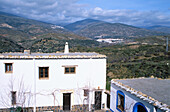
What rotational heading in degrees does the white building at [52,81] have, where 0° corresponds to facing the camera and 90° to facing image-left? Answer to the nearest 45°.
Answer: approximately 0°

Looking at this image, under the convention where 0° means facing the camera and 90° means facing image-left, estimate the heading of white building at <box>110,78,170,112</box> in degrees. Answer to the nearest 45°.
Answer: approximately 45°

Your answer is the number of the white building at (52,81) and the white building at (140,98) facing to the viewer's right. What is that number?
0

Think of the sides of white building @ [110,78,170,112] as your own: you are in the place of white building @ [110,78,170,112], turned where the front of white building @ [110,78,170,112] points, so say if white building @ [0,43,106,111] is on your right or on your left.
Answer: on your right

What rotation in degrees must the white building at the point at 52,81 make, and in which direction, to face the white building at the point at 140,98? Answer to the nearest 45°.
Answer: approximately 45° to its left

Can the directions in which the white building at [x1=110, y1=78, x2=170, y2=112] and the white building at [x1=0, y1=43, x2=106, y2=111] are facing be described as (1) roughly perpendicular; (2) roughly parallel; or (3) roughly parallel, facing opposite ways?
roughly perpendicular
